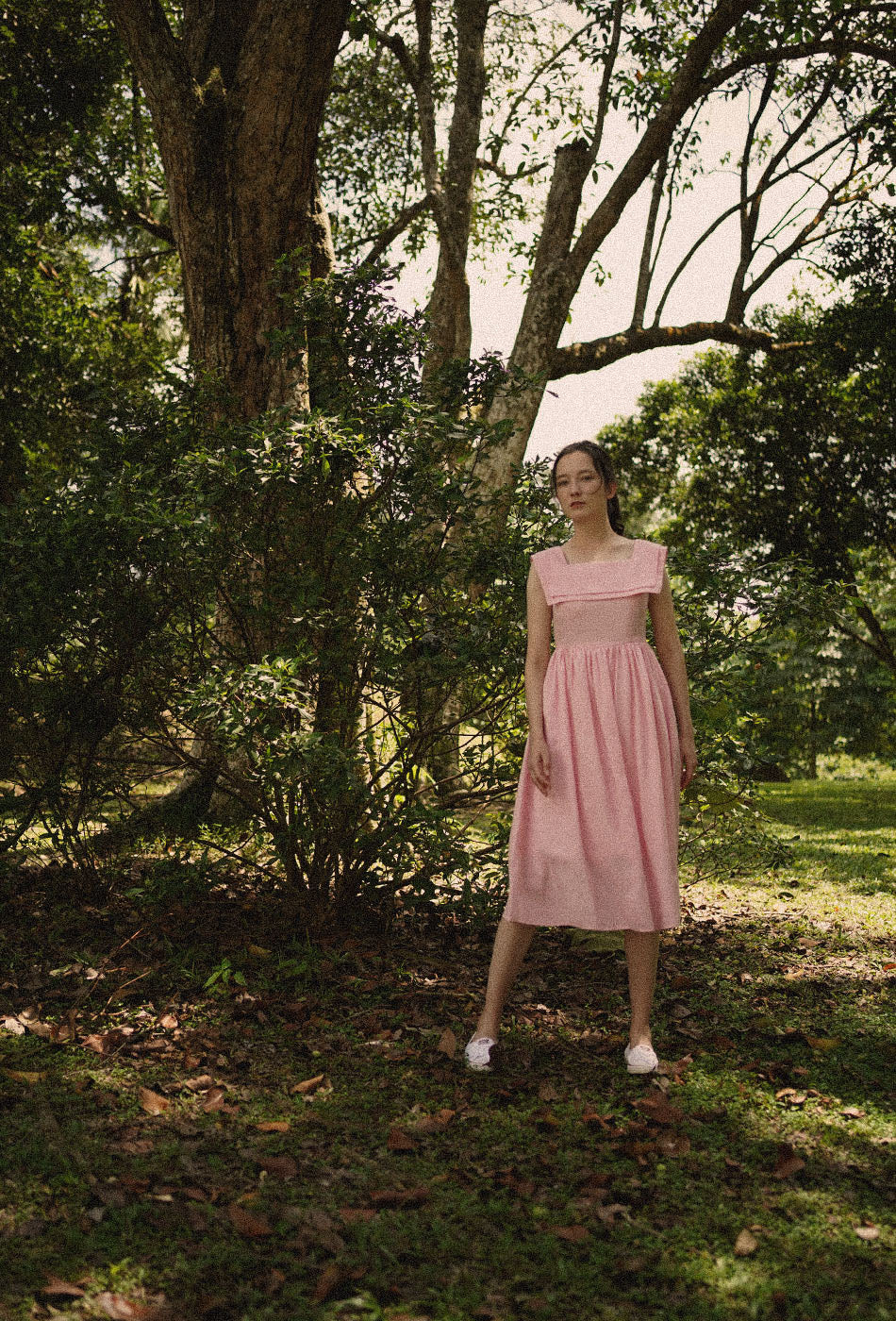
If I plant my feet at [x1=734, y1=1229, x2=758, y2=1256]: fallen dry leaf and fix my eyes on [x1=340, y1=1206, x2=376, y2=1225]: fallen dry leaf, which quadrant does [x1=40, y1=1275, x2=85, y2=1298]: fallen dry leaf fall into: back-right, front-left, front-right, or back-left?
front-left

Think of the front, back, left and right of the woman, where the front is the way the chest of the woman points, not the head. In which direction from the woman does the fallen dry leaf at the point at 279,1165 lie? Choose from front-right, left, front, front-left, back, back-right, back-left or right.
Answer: front-right

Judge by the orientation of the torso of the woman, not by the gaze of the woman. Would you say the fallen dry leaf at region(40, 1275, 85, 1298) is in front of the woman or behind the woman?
in front

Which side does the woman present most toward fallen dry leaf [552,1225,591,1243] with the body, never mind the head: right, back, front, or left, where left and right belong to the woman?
front

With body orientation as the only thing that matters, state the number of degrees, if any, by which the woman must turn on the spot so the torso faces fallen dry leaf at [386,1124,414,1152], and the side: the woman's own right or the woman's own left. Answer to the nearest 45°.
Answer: approximately 45° to the woman's own right

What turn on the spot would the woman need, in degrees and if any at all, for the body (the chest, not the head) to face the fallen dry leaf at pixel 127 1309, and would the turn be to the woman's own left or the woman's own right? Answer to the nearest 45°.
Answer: approximately 45° to the woman's own right

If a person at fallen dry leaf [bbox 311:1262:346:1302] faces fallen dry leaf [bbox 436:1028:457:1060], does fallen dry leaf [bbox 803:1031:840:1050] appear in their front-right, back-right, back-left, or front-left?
front-right

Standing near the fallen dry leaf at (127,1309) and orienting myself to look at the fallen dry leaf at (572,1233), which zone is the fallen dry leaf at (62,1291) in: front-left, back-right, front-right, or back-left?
back-left

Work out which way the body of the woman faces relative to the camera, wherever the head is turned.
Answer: toward the camera

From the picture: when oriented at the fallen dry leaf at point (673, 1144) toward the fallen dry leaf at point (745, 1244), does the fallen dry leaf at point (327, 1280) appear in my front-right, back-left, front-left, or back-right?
front-right

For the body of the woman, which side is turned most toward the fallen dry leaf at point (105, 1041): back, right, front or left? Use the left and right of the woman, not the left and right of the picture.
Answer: right
